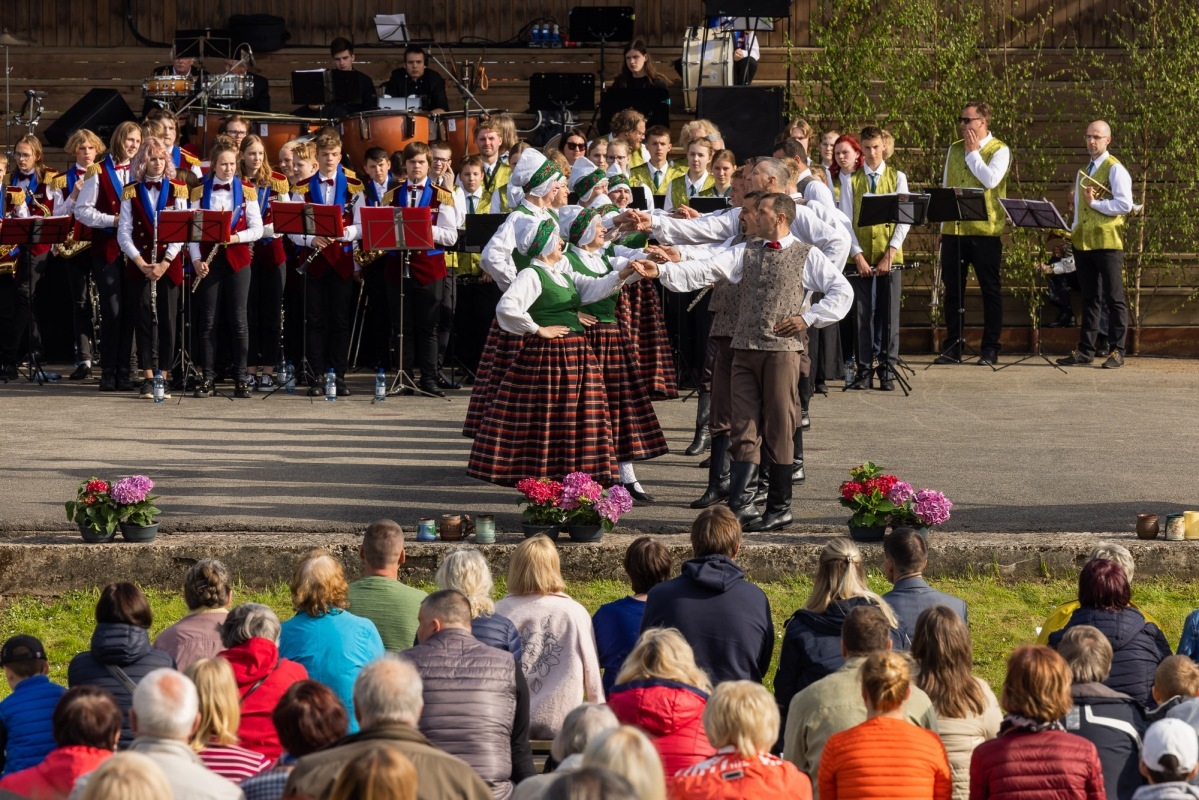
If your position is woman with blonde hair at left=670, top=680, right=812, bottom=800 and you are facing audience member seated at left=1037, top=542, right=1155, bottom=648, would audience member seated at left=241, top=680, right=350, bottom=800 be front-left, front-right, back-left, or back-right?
back-left

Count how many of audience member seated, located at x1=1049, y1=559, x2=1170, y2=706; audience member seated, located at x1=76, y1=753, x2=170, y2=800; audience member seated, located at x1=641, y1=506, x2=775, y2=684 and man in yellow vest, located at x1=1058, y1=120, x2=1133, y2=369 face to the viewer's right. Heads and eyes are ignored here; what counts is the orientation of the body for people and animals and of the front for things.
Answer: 0

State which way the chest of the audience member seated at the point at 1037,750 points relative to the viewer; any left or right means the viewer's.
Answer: facing away from the viewer

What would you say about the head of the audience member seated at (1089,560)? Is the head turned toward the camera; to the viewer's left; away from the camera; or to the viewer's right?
away from the camera

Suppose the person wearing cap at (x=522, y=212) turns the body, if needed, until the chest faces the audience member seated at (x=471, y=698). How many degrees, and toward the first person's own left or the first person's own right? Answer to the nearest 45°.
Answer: approximately 90° to the first person's own right

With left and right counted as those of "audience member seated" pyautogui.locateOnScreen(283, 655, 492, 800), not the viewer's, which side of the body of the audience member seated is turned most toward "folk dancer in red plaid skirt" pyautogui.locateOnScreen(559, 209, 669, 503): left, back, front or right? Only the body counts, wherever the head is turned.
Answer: front

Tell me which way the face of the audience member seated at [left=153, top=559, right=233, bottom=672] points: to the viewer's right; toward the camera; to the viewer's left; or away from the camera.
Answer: away from the camera

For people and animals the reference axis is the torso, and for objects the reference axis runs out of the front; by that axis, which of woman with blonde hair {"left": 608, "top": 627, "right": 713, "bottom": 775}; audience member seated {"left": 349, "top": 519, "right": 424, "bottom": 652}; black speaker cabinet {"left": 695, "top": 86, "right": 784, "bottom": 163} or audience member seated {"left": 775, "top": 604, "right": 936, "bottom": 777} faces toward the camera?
the black speaker cabinet

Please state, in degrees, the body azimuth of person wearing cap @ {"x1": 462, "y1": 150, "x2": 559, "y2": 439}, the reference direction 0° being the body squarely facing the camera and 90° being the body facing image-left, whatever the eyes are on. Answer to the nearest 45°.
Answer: approximately 270°

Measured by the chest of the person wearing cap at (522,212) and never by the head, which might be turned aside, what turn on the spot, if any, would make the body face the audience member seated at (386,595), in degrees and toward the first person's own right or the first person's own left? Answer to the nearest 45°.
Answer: approximately 90° to the first person's own right

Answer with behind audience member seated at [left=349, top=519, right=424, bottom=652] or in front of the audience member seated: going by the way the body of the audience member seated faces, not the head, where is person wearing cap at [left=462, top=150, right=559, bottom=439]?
in front

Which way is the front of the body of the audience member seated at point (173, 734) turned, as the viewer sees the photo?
away from the camera

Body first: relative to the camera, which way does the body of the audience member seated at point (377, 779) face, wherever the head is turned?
away from the camera

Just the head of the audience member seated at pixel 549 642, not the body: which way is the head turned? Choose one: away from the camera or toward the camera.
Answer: away from the camera

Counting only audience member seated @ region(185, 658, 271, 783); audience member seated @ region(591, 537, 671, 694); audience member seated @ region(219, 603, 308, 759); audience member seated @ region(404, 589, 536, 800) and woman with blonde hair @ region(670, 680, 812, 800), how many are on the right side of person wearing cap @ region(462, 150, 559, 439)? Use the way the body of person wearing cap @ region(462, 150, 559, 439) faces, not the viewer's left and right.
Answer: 5

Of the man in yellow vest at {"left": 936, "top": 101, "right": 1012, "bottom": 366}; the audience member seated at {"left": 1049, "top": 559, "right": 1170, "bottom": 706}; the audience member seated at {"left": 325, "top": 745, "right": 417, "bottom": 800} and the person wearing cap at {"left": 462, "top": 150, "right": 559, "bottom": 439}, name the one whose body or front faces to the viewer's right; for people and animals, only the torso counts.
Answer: the person wearing cap

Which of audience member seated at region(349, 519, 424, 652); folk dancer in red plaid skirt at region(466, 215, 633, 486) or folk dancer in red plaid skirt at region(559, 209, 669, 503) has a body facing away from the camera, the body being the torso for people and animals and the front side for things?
the audience member seated

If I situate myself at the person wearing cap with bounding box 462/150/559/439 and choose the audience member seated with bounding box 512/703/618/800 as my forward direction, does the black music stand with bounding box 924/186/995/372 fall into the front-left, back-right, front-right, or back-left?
back-left

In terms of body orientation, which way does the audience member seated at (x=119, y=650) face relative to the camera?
away from the camera

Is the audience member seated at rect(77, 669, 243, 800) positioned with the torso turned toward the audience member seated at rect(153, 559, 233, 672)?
yes

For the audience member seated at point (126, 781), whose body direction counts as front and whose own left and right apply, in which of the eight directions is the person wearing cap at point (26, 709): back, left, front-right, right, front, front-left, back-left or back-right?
front

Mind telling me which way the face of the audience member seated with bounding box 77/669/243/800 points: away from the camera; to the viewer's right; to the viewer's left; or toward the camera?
away from the camera
